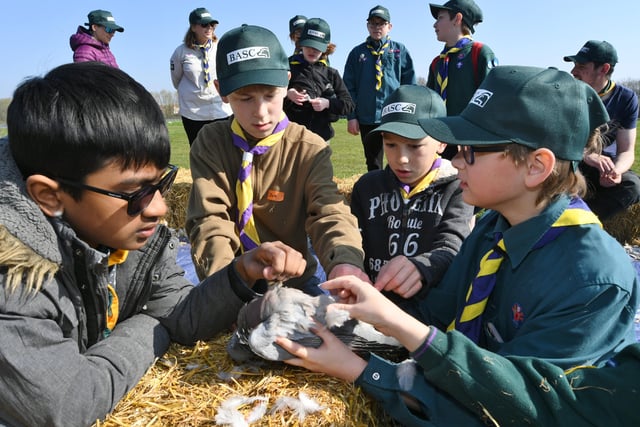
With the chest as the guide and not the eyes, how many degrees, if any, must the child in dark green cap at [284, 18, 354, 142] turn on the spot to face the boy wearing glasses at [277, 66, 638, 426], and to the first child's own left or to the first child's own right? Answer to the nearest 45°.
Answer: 0° — they already face them

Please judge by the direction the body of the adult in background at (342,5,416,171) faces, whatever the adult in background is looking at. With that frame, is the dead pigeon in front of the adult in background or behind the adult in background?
in front

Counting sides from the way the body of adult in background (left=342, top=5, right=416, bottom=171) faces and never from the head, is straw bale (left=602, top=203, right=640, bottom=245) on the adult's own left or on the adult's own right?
on the adult's own left

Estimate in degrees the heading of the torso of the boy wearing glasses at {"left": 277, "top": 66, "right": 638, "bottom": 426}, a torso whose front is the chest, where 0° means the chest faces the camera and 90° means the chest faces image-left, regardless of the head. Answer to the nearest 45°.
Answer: approximately 45°

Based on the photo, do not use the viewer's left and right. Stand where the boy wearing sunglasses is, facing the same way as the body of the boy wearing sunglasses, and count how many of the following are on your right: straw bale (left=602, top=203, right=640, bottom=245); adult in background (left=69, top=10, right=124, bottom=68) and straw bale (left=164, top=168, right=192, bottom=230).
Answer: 0

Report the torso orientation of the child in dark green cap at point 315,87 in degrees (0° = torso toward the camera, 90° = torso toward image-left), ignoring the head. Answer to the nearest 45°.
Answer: approximately 0°

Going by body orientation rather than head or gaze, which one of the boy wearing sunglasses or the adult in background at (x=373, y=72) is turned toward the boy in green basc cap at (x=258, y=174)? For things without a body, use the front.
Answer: the adult in background

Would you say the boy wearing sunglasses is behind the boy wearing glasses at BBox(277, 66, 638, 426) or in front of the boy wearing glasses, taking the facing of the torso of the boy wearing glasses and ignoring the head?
in front

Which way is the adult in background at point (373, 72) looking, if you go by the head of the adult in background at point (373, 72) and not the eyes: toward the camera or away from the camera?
toward the camera

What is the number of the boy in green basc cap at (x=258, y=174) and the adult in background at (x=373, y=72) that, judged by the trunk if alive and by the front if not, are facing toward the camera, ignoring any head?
2

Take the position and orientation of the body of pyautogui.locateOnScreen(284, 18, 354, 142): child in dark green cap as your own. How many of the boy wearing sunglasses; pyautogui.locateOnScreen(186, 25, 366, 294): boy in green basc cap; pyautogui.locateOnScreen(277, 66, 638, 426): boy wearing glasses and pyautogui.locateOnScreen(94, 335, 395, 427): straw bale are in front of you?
4

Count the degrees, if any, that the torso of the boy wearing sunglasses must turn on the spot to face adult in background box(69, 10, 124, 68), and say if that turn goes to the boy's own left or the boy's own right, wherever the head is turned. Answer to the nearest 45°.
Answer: approximately 135° to the boy's own left

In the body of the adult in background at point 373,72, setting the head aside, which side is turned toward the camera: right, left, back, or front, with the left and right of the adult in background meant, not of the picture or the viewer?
front

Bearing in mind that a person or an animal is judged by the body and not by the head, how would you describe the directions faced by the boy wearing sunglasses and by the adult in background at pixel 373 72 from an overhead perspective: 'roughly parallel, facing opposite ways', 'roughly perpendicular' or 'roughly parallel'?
roughly perpendicular

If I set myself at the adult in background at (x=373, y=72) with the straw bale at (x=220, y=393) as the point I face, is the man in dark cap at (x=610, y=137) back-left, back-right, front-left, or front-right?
front-left

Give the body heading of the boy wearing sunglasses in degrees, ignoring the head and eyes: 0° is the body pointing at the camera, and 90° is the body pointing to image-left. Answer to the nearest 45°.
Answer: approximately 315°

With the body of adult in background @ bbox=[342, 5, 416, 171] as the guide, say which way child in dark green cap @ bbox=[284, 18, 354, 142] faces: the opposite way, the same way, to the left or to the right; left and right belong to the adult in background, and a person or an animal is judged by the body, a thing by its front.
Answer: the same way

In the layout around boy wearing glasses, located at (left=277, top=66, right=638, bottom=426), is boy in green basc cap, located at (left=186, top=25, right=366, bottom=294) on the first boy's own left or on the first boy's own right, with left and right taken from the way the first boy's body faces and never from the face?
on the first boy's own right

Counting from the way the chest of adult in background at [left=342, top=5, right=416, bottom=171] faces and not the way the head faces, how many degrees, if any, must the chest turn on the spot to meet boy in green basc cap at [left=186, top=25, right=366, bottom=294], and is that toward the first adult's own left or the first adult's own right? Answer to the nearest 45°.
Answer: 0° — they already face them

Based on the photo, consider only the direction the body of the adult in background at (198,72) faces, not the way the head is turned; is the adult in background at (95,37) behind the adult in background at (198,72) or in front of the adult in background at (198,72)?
behind

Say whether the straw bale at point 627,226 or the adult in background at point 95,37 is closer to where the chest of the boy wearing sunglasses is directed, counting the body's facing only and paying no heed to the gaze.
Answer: the straw bale
